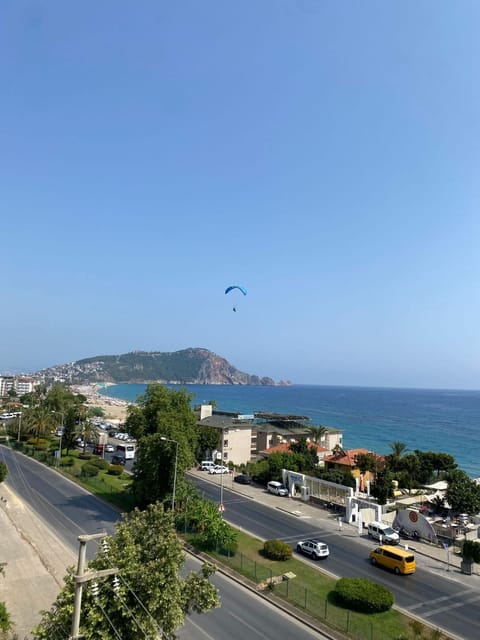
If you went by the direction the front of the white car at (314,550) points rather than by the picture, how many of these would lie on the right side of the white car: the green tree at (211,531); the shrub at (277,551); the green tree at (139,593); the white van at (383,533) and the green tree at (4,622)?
1

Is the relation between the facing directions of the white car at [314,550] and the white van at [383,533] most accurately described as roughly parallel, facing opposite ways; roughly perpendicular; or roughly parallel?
roughly parallel, facing opposite ways

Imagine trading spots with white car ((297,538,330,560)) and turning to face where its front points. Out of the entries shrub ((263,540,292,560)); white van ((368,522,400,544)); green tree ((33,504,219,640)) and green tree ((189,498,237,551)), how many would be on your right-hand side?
1

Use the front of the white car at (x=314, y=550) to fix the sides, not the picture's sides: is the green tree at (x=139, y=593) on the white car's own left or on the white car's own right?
on the white car's own left

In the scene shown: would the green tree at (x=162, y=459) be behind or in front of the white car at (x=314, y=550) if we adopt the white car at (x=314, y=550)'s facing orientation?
in front

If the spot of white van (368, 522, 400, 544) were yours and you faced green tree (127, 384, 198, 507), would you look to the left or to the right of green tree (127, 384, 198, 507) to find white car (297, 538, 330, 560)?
left

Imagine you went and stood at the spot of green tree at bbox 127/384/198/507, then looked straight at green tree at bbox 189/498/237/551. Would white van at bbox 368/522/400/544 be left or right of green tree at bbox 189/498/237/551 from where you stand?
left

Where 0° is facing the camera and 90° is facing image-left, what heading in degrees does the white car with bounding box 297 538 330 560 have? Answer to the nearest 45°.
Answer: approximately 135°

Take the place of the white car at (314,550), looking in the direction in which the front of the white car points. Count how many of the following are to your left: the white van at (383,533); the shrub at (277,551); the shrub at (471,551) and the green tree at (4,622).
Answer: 2
